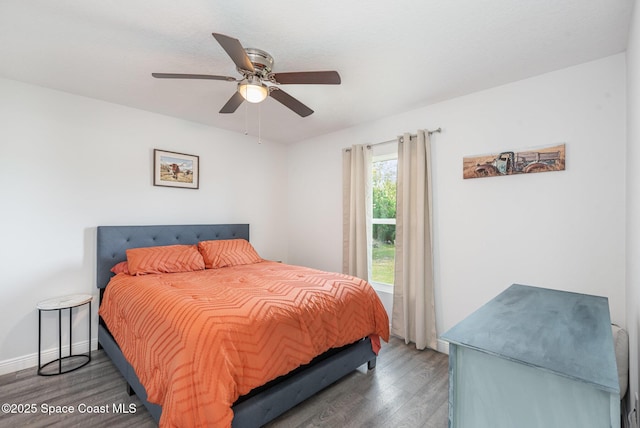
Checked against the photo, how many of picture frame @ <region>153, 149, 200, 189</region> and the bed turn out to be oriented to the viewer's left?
0

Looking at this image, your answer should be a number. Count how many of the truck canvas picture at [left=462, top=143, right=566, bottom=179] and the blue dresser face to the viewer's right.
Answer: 0

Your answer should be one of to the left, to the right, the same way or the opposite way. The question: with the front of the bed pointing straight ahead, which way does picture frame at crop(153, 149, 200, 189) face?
the same way

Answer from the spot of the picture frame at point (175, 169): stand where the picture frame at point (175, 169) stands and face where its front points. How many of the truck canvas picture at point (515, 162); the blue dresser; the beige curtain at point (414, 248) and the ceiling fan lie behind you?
0

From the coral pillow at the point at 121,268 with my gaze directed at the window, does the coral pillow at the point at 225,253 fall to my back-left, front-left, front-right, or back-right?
front-left

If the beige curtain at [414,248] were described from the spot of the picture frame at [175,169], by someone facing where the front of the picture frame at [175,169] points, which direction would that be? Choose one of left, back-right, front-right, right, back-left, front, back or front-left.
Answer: front

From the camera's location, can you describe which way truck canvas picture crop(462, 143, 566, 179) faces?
facing the viewer and to the left of the viewer

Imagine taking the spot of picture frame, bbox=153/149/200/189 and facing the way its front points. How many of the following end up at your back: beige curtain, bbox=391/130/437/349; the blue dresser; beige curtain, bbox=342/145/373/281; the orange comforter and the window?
0

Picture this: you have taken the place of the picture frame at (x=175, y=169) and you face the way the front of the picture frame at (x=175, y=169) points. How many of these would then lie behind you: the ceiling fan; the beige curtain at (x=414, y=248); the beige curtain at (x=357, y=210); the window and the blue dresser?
0

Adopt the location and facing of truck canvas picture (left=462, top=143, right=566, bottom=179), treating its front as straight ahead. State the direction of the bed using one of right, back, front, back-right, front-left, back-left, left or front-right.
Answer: front

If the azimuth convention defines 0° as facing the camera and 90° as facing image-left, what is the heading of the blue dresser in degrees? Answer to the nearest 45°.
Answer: approximately 135°

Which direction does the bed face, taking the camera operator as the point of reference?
facing the viewer and to the right of the viewer

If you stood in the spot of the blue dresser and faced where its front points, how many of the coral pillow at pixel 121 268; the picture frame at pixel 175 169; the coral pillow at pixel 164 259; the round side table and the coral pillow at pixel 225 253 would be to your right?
0

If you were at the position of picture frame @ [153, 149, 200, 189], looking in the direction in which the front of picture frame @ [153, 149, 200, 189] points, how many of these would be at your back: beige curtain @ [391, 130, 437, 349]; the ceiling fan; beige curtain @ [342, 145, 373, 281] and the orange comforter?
0

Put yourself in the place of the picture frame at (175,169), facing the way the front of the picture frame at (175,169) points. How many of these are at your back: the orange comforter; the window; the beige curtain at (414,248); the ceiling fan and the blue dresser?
0

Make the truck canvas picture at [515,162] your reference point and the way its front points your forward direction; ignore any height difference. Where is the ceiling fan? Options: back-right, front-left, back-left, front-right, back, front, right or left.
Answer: front
